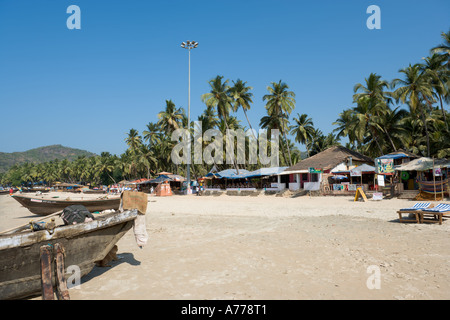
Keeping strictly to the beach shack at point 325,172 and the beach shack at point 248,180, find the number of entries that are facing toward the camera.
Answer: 2

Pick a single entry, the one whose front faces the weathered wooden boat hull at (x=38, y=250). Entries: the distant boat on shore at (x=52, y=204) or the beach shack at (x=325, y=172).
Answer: the beach shack

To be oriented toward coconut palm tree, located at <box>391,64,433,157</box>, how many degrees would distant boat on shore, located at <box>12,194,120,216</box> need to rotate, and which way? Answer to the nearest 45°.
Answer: approximately 180°

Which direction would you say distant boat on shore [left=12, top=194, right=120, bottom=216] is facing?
to the viewer's left

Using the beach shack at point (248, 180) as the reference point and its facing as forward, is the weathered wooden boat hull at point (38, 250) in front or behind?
in front

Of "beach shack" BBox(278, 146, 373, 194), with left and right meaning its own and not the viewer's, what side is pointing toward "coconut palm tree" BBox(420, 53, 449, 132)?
left

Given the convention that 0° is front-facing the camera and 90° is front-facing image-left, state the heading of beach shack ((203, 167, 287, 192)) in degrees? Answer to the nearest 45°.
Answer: approximately 0°

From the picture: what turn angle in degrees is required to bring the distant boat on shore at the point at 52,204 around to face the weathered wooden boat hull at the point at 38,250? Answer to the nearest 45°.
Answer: approximately 90° to its left

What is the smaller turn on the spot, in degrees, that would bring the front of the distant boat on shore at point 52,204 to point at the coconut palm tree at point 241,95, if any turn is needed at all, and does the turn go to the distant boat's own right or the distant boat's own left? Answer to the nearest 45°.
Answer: approximately 135° to the distant boat's own right
